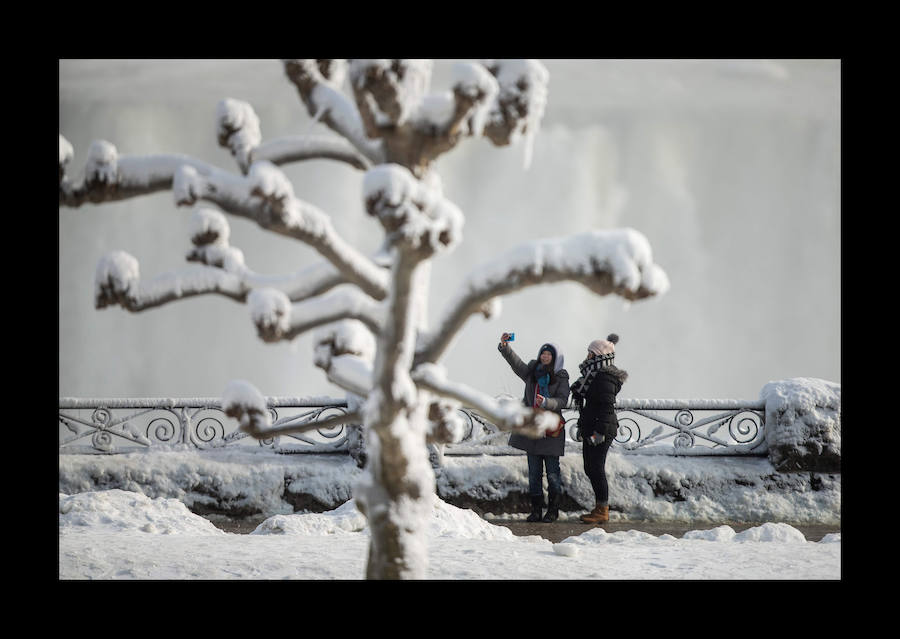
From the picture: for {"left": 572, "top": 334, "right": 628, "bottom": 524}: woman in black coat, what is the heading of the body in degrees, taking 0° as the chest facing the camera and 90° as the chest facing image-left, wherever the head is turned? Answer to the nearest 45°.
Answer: approximately 90°

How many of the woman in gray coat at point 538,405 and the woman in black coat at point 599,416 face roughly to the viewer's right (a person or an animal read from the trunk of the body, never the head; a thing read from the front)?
0

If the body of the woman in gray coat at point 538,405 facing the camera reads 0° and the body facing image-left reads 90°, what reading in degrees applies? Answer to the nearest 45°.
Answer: approximately 45°
